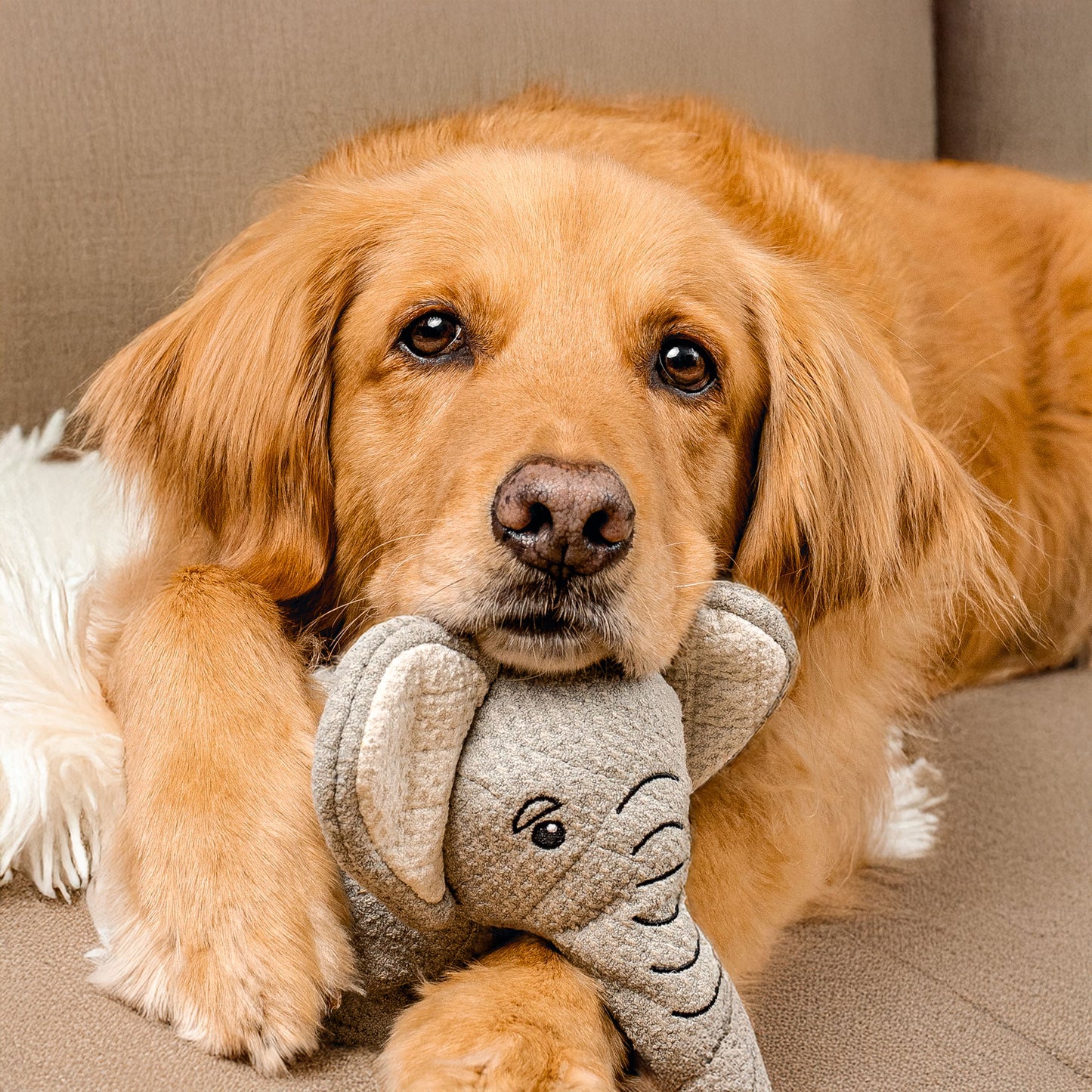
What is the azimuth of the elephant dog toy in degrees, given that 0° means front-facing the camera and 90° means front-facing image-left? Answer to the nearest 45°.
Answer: approximately 315°
